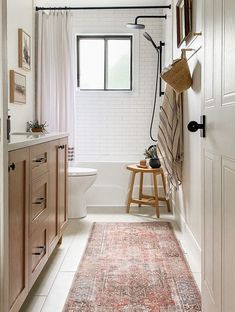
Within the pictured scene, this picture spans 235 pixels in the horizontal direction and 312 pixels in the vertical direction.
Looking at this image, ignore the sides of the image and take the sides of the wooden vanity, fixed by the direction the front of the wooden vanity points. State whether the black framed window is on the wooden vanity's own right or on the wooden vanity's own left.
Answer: on the wooden vanity's own left

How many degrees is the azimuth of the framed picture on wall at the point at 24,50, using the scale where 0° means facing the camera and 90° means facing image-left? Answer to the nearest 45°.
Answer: approximately 270°

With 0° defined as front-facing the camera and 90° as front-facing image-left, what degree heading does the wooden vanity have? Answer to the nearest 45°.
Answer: approximately 270°

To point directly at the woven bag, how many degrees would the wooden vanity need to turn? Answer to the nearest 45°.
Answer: approximately 45° to its left

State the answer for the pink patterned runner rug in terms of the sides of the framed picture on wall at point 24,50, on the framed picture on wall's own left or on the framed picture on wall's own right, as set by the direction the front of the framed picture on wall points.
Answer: on the framed picture on wall's own right

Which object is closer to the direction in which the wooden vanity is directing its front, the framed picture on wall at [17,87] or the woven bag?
the woven bag
